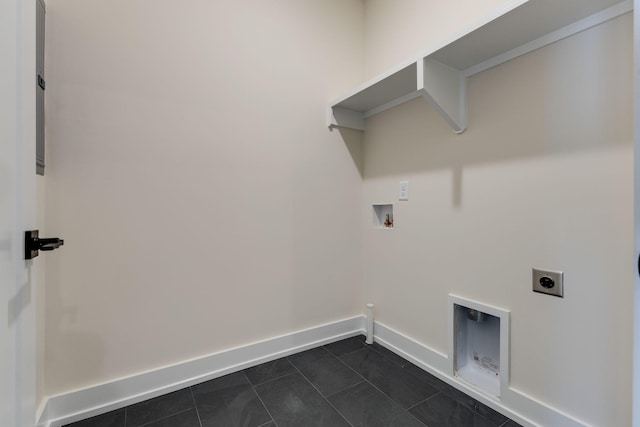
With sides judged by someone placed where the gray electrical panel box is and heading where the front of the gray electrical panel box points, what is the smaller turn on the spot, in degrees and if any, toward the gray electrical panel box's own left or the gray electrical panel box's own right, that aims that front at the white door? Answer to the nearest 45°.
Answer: approximately 90° to the gray electrical panel box's own right

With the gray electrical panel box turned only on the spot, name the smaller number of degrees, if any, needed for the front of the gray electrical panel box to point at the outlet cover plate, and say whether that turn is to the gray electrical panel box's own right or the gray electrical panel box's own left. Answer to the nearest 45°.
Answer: approximately 45° to the gray electrical panel box's own right

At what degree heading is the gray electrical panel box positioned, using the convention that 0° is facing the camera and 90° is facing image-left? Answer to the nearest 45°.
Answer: approximately 270°

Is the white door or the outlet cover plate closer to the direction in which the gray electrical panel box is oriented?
the outlet cover plate
